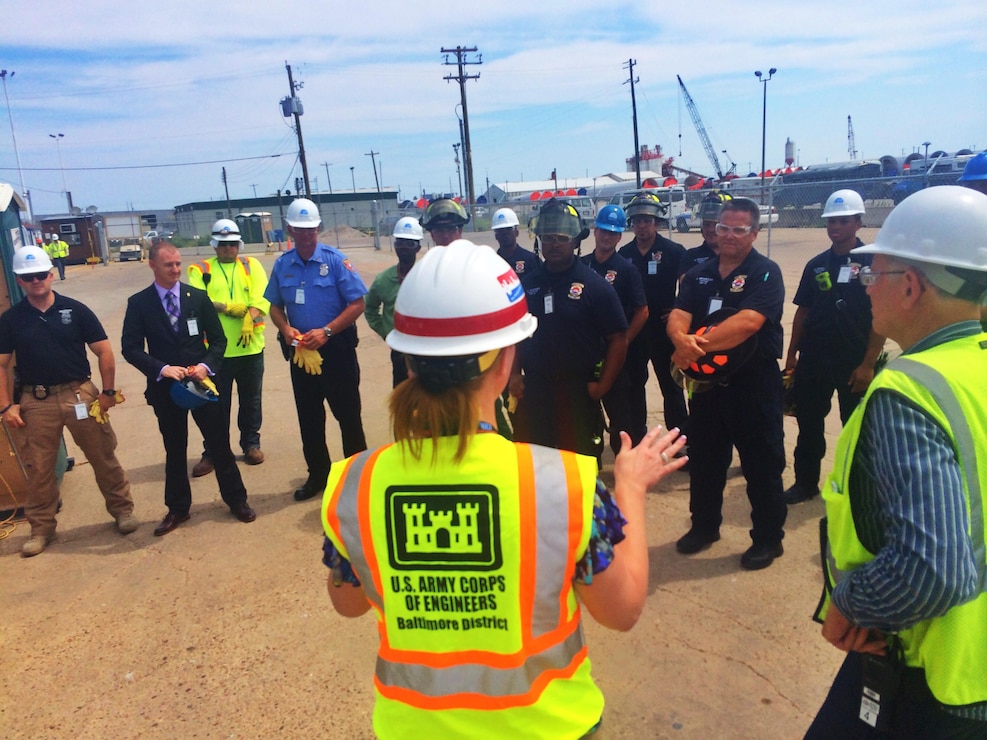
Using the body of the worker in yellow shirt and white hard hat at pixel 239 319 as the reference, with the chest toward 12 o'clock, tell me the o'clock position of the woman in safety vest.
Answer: The woman in safety vest is roughly at 12 o'clock from the worker in yellow shirt and white hard hat.

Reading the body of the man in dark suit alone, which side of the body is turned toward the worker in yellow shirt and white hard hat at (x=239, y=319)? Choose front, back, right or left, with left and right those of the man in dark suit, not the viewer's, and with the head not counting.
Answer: back

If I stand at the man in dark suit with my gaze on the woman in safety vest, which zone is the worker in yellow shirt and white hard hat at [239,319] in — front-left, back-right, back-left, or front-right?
back-left

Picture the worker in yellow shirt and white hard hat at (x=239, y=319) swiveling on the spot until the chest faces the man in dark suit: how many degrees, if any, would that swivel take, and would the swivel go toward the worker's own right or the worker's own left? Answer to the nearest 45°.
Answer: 0° — they already face them

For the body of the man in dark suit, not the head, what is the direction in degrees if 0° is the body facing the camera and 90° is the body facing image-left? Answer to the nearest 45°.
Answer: approximately 0°

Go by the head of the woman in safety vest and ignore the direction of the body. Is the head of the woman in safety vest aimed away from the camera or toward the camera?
away from the camera

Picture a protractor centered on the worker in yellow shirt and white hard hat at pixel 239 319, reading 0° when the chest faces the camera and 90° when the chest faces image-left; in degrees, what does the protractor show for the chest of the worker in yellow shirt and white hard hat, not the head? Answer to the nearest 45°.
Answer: approximately 0°

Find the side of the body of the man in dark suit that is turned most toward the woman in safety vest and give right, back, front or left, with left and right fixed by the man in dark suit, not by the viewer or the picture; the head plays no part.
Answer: front

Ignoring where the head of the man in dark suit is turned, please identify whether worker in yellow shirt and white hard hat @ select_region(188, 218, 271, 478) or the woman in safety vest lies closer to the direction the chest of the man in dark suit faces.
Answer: the woman in safety vest

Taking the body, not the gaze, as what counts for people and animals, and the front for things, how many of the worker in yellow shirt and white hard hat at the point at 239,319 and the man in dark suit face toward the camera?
2
